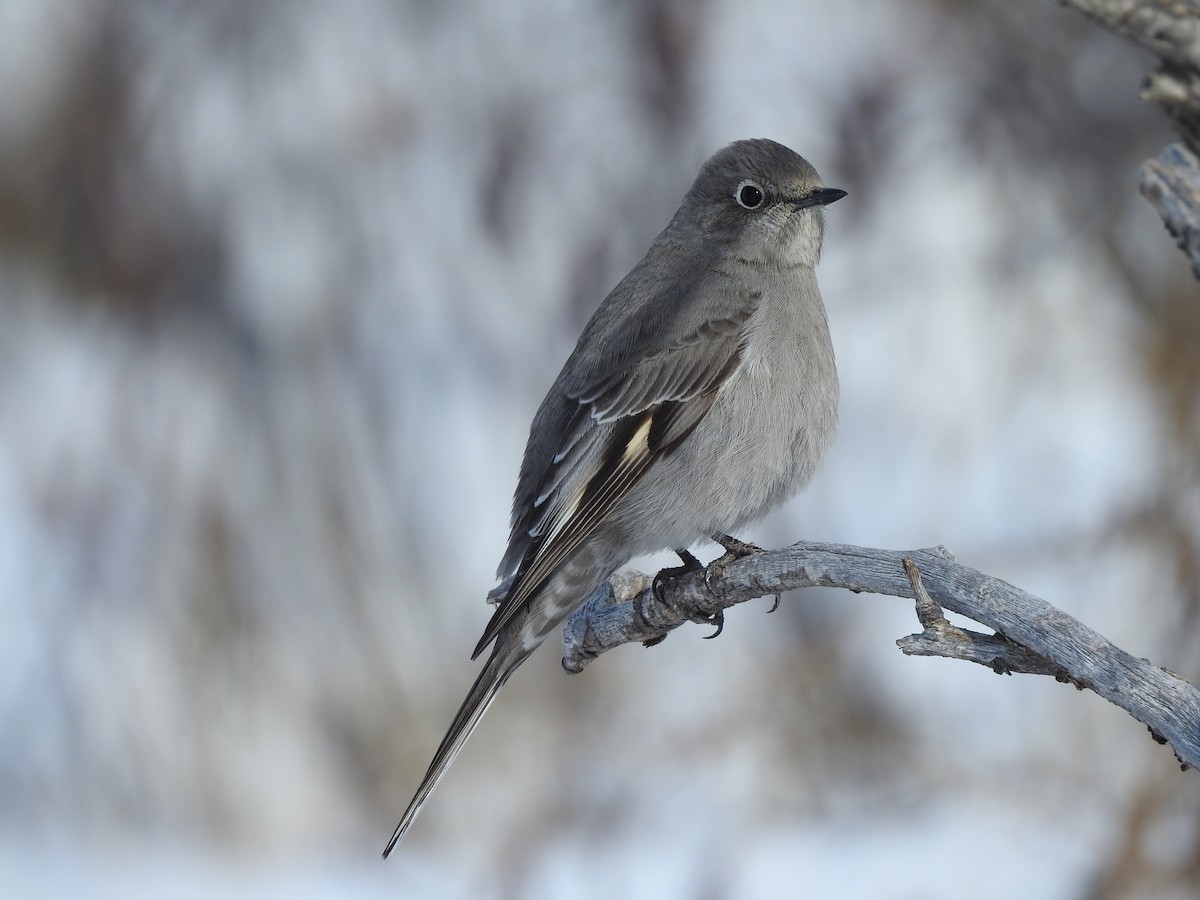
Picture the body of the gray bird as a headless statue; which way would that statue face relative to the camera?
to the viewer's right
